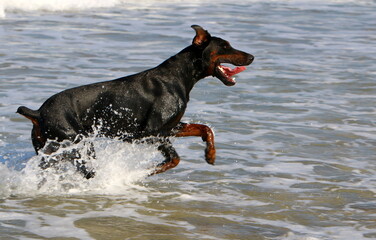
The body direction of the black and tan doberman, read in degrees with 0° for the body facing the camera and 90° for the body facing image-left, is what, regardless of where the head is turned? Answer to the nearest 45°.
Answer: approximately 270°
